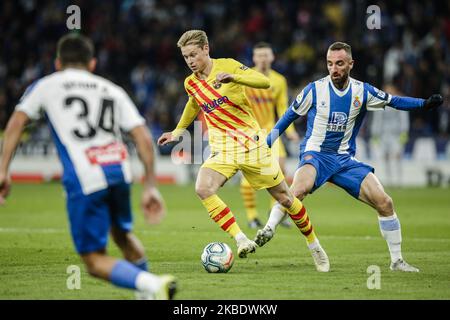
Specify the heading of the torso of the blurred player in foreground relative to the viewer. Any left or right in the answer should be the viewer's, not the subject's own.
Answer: facing away from the viewer

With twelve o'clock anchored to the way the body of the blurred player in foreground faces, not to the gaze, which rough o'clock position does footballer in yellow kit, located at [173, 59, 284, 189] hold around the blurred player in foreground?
The footballer in yellow kit is roughly at 1 o'clock from the blurred player in foreground.

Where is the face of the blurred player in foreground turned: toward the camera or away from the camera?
away from the camera

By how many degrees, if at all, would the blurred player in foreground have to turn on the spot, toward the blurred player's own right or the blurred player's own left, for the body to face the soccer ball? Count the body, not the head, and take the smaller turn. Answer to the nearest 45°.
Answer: approximately 45° to the blurred player's own right
